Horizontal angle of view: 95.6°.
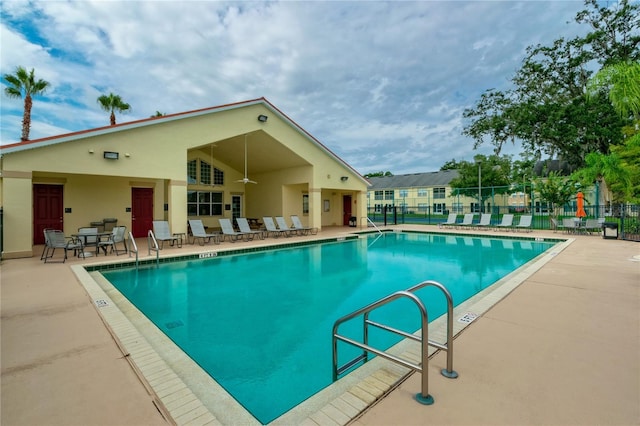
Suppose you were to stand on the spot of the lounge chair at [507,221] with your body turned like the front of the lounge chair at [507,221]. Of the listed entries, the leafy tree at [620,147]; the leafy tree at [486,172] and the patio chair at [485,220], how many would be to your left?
1

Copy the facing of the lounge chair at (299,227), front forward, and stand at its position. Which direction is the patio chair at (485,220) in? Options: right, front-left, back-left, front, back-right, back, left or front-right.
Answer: front-left

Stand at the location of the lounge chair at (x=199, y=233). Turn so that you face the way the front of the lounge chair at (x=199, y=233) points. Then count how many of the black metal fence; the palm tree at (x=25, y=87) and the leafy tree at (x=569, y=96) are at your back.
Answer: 1

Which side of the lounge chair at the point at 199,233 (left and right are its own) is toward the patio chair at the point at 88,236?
right

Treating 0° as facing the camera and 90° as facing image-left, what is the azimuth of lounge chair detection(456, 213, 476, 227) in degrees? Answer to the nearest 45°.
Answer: approximately 45°

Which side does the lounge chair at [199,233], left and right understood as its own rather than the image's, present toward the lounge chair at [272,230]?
left

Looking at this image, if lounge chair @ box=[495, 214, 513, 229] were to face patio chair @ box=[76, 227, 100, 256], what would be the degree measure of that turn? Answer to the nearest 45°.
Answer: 0° — it already faces it
